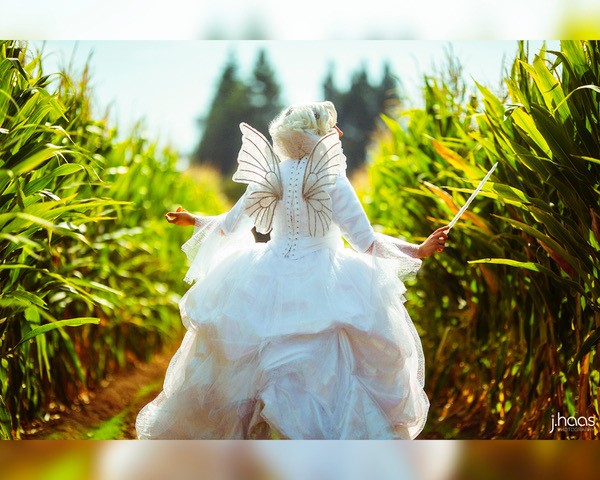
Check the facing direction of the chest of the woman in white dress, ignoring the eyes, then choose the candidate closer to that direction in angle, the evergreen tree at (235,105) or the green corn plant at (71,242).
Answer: the evergreen tree

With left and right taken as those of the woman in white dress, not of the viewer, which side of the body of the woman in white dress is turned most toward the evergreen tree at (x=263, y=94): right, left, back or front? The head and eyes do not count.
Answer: front

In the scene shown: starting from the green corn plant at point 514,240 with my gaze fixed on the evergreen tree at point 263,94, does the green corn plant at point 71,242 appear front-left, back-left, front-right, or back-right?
front-left

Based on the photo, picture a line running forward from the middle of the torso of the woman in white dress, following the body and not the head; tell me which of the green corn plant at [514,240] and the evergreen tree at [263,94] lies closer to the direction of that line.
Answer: the evergreen tree

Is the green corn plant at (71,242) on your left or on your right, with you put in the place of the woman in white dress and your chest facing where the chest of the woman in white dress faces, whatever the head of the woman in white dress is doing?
on your left

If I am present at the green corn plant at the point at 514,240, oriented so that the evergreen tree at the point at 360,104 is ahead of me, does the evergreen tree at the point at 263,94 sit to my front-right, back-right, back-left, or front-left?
front-left

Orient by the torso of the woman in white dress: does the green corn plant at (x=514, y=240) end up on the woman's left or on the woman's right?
on the woman's right

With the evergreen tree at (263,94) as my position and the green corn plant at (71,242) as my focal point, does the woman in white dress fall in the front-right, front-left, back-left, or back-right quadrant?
front-left

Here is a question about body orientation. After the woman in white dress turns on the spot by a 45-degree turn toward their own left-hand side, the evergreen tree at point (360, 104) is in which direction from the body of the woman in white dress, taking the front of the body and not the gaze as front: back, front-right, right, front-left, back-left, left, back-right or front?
front-right

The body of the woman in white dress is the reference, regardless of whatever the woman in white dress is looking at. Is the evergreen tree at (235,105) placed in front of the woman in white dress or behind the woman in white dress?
in front

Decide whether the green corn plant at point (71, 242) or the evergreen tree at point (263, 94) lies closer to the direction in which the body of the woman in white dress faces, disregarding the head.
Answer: the evergreen tree

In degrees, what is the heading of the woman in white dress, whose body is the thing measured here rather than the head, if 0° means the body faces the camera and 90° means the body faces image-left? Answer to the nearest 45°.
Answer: approximately 180°
